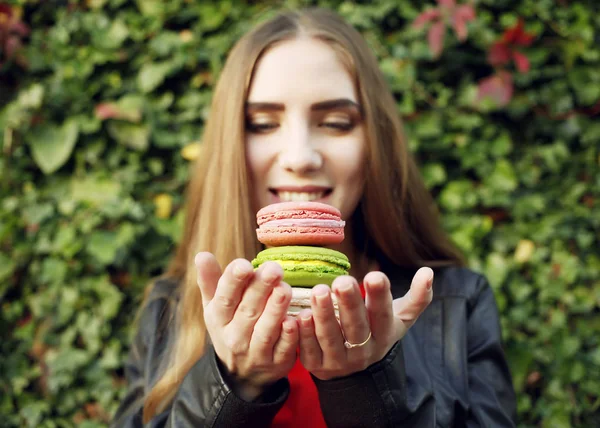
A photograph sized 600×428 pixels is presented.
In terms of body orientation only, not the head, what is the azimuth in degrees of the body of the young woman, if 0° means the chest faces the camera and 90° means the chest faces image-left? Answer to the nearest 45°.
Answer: approximately 0°
